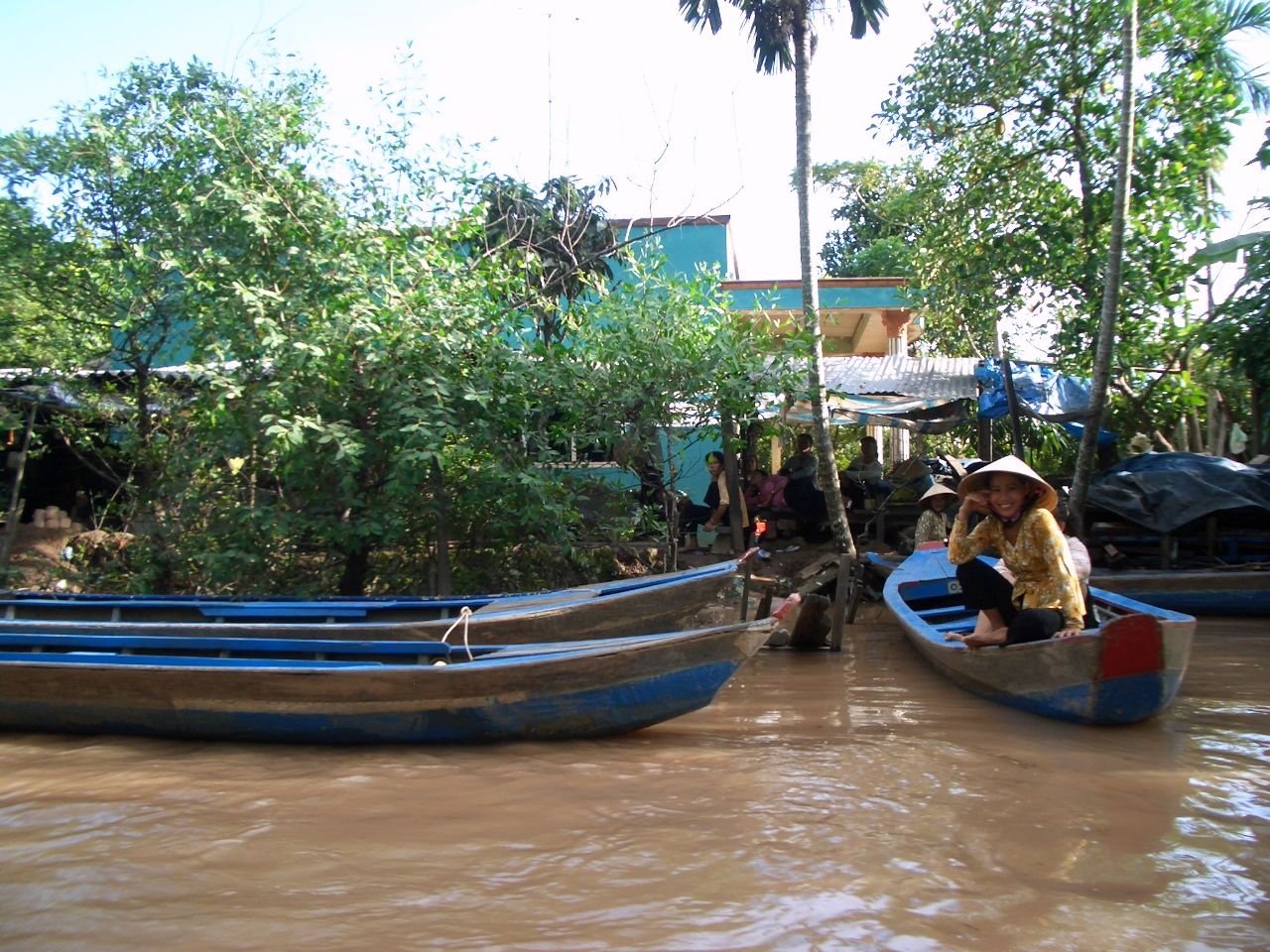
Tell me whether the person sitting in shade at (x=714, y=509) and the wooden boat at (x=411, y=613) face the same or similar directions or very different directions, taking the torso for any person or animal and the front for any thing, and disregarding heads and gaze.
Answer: very different directions

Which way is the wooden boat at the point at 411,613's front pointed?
to the viewer's right

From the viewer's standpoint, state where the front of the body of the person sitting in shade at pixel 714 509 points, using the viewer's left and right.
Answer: facing the viewer and to the left of the viewer

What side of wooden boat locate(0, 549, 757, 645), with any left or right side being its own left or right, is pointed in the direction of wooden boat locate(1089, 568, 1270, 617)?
front

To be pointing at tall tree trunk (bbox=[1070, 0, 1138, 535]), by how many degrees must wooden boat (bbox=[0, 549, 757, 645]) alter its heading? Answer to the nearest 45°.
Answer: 0° — it already faces it

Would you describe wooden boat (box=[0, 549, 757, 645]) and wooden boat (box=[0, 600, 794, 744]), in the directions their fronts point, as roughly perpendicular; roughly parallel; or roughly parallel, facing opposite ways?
roughly parallel

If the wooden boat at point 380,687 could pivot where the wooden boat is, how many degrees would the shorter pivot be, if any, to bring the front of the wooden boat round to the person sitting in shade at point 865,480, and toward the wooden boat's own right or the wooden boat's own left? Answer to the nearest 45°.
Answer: approximately 45° to the wooden boat's own left

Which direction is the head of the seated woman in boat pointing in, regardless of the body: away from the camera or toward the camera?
toward the camera

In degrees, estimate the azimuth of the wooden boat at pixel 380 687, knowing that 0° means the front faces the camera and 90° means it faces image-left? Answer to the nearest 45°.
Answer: approximately 270°

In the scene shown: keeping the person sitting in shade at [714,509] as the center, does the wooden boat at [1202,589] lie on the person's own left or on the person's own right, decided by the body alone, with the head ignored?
on the person's own left
